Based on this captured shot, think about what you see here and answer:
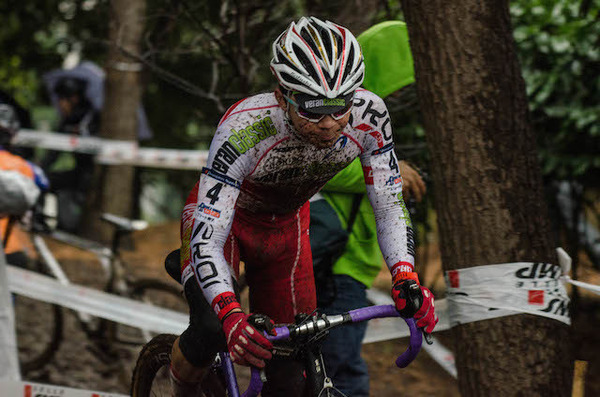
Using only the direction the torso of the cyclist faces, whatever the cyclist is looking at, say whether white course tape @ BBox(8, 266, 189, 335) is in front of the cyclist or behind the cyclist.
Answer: behind

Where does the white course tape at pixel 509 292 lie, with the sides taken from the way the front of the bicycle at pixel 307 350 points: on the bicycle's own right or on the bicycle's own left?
on the bicycle's own left

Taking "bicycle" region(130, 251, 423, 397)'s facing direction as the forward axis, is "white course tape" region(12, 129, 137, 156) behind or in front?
behind

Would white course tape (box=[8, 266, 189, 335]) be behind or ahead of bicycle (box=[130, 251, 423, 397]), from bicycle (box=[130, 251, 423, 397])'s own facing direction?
behind

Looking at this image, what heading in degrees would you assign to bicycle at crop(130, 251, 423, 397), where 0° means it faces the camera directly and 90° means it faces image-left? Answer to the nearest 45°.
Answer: approximately 315°

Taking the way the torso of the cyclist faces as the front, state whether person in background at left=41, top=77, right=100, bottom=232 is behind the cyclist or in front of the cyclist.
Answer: behind

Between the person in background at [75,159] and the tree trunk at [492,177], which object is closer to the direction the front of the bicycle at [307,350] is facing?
the tree trunk

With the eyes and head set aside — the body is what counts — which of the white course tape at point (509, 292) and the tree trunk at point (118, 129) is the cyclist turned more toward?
the white course tape

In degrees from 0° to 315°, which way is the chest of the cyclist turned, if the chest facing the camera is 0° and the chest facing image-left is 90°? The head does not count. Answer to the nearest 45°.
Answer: approximately 315°
